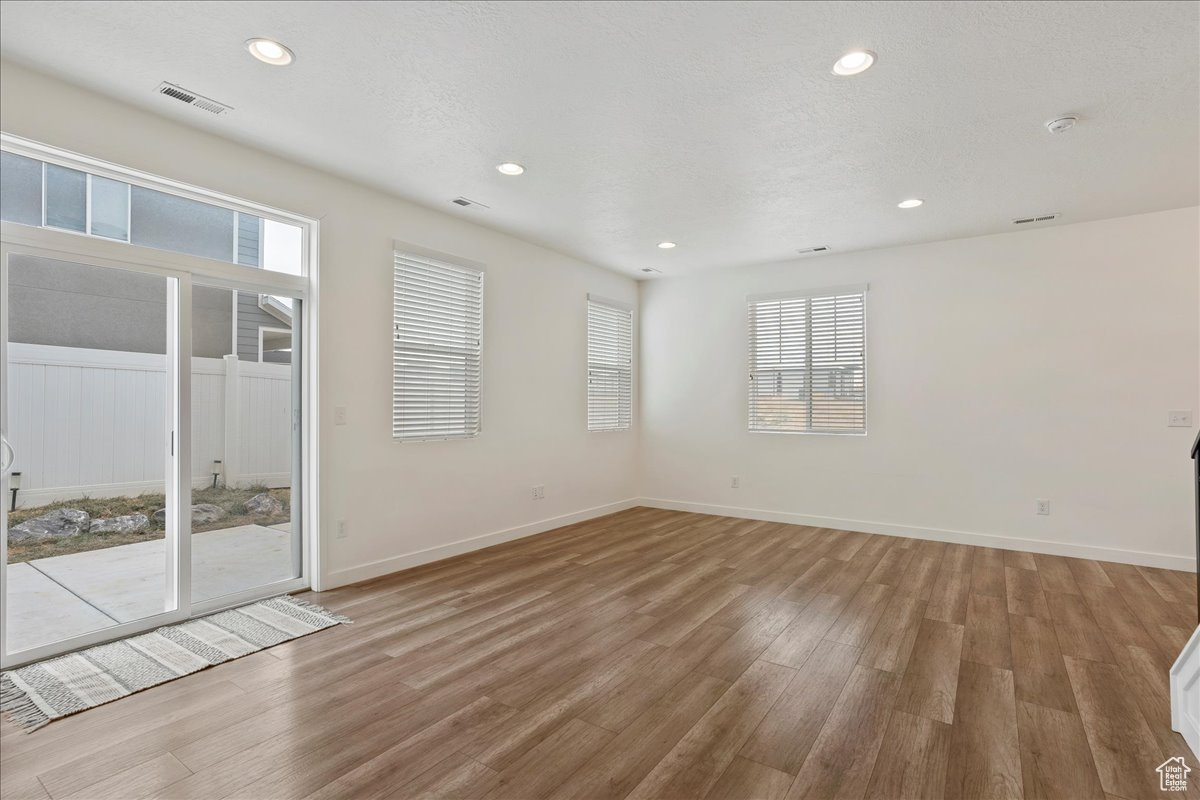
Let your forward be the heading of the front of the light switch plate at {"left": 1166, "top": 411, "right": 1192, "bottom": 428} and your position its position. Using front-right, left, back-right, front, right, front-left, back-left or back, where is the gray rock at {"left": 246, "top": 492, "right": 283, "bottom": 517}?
front-right

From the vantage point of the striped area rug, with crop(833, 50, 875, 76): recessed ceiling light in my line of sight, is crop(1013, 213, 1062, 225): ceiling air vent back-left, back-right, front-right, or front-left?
front-left

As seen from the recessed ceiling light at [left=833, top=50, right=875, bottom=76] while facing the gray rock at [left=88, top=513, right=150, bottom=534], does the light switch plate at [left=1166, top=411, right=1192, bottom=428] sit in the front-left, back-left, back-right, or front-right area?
back-right

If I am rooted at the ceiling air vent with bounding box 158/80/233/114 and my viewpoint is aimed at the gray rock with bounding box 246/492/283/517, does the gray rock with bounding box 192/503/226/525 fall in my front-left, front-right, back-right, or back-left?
front-left

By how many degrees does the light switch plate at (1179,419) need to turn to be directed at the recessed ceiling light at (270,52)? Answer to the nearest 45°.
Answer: approximately 45° to its right

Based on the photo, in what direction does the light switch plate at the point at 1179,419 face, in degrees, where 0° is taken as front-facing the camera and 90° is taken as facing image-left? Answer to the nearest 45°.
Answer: approximately 0°

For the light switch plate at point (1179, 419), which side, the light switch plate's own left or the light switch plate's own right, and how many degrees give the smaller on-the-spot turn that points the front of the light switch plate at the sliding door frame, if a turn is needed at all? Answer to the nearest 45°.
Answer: approximately 45° to the light switch plate's own right

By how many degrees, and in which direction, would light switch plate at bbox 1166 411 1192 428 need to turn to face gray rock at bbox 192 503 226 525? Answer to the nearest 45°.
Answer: approximately 45° to its right

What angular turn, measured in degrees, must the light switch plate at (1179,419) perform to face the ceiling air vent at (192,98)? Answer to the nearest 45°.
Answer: approximately 45° to its right

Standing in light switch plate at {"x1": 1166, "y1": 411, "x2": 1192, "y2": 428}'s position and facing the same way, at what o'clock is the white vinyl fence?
The white vinyl fence is roughly at 1 o'clock from the light switch plate.

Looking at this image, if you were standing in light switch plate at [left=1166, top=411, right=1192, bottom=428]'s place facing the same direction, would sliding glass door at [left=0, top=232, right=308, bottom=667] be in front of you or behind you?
in front

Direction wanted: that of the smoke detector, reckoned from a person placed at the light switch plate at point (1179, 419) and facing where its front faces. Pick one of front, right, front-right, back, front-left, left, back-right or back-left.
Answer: front

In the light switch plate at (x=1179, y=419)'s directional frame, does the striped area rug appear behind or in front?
in front
